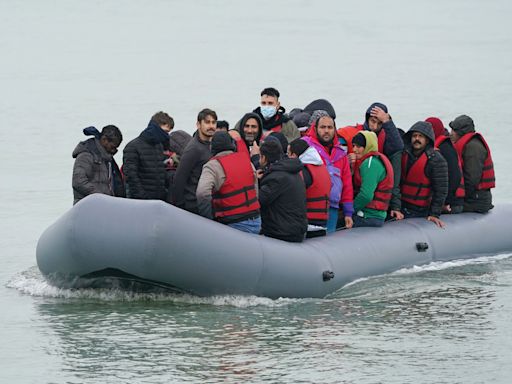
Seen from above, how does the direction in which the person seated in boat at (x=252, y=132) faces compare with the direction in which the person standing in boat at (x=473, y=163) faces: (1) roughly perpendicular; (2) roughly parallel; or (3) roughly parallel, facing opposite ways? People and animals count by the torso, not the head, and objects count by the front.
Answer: roughly perpendicular

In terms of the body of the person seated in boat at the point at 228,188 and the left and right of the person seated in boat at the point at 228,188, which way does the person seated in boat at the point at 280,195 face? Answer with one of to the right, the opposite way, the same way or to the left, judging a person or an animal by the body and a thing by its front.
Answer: the same way

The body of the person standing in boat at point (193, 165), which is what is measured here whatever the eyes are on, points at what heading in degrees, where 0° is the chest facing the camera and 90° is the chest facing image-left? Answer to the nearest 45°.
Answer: approximately 315°

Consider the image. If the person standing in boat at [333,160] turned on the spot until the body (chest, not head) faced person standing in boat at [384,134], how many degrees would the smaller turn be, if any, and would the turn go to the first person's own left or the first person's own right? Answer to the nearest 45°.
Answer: approximately 135° to the first person's own left

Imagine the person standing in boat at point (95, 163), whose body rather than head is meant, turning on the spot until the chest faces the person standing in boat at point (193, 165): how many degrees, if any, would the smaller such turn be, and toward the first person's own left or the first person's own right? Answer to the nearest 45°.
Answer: approximately 45° to the first person's own left

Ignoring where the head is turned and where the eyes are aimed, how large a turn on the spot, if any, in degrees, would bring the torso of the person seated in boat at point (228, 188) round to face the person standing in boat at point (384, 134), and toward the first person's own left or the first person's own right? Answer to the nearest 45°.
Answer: approximately 90° to the first person's own right

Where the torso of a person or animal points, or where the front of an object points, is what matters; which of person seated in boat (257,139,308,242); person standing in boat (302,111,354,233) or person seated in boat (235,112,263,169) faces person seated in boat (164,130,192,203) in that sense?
person seated in boat (257,139,308,242)

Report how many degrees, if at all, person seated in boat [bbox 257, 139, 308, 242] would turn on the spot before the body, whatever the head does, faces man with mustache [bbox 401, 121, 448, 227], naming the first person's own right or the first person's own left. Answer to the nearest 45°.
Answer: approximately 90° to the first person's own right

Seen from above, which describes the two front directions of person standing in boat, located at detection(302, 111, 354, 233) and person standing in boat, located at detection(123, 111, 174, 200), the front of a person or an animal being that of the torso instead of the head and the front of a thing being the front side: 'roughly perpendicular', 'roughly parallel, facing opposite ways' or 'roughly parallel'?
roughly perpendicular

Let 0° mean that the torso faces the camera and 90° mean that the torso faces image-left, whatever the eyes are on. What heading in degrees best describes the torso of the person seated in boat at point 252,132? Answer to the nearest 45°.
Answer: approximately 0°
